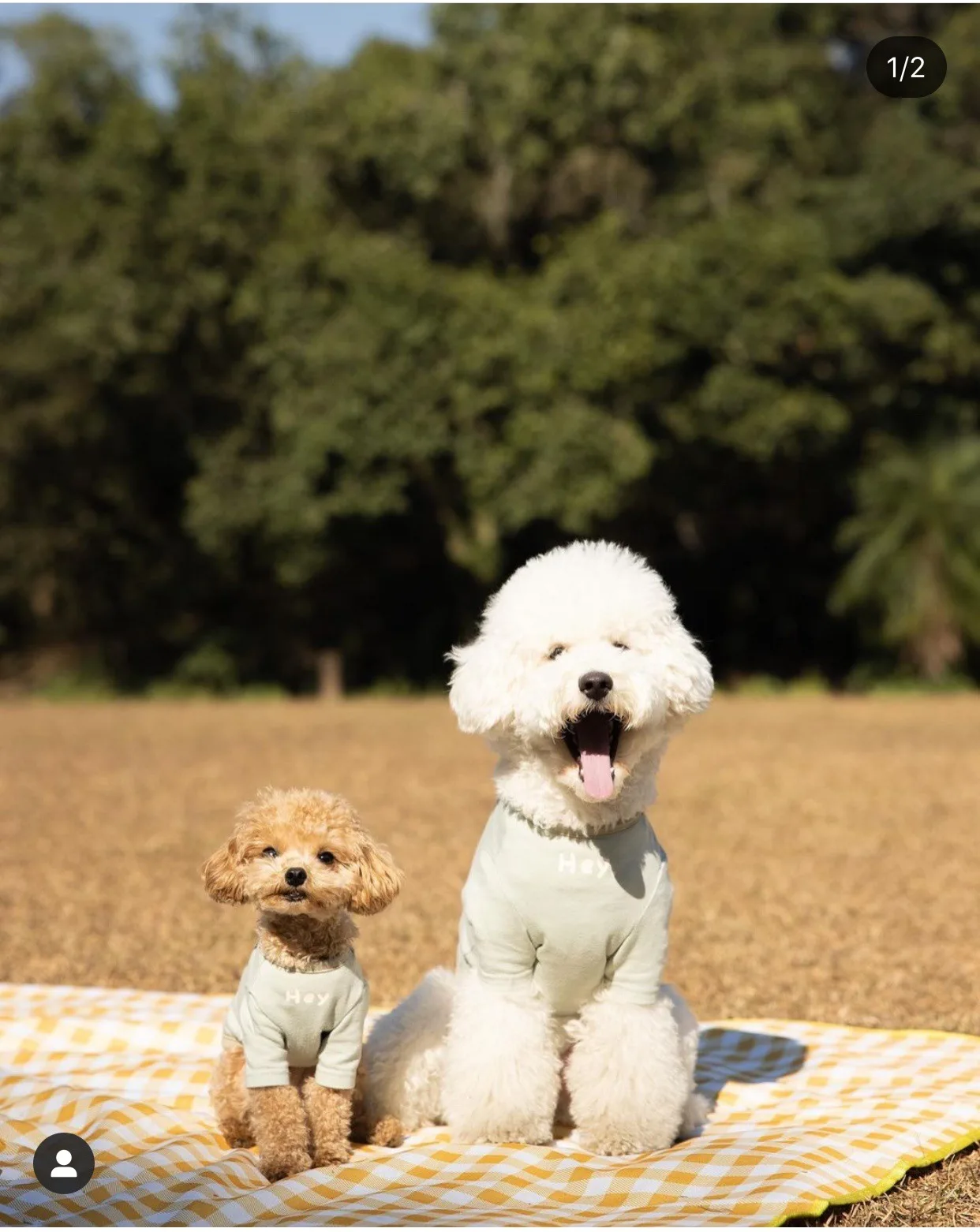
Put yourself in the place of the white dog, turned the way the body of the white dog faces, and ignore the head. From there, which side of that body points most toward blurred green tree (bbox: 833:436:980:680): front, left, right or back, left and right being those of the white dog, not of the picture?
back

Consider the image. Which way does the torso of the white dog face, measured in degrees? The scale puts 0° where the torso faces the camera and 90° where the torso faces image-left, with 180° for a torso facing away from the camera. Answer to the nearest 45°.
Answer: approximately 0°

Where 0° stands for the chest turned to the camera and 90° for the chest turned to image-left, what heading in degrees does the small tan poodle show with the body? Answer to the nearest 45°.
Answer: approximately 0°

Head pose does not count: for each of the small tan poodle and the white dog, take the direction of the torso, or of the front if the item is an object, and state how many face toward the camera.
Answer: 2
